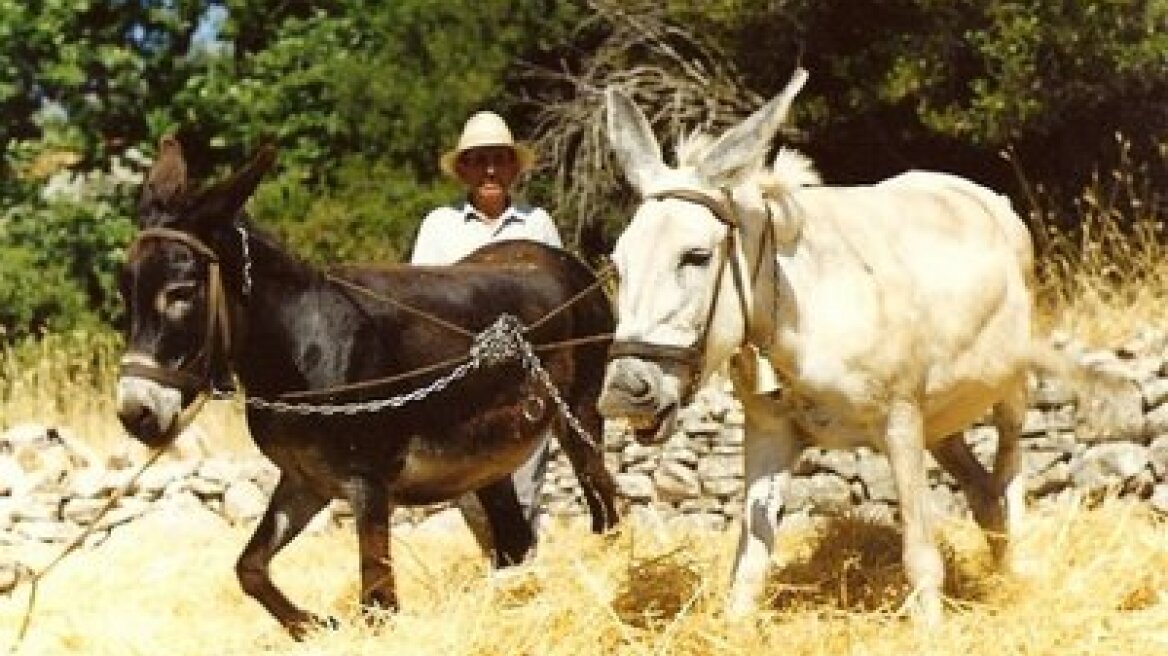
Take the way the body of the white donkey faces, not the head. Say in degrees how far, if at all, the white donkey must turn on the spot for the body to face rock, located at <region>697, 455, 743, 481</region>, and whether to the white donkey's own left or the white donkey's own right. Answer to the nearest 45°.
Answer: approximately 135° to the white donkey's own right

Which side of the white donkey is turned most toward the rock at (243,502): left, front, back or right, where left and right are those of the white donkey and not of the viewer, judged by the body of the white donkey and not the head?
right

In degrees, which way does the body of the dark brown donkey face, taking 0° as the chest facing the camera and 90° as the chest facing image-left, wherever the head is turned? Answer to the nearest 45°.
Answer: approximately 45°

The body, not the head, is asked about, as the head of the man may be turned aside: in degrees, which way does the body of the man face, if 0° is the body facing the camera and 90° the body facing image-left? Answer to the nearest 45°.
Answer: approximately 0°

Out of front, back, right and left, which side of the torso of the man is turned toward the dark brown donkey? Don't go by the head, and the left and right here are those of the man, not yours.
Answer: front

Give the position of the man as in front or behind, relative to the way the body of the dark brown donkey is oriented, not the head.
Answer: behind

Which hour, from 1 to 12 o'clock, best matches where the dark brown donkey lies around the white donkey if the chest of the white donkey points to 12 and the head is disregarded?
The dark brown donkey is roughly at 2 o'clock from the white donkey.
